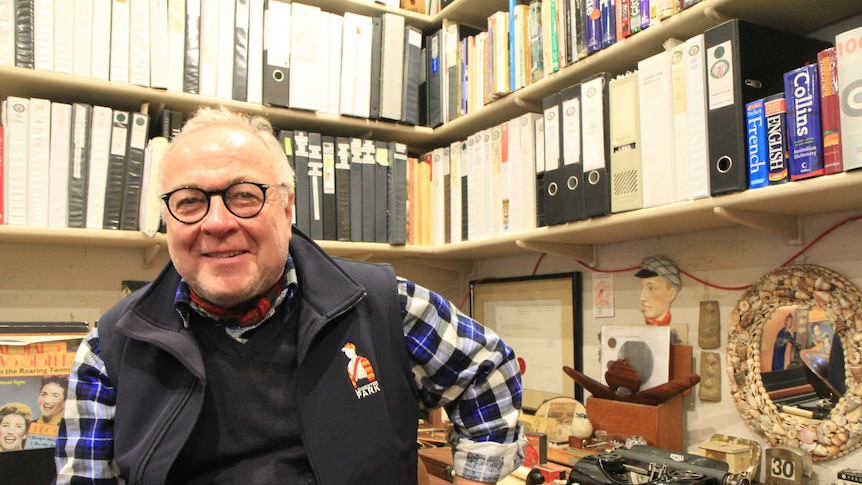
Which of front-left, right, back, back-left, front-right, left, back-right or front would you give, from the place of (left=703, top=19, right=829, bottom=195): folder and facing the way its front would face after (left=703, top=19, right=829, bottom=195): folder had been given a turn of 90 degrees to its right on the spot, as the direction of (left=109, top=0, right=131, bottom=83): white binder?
front-left

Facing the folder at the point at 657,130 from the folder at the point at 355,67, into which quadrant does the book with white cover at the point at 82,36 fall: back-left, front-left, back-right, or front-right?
back-right

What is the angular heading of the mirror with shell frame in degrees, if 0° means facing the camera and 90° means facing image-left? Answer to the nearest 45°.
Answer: approximately 45°

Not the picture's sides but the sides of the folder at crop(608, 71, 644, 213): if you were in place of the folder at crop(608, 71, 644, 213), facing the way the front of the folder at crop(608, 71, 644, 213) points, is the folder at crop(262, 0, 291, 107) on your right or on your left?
on your right

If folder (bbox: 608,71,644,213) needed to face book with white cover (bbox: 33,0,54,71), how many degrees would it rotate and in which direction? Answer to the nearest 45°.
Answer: approximately 45° to its right

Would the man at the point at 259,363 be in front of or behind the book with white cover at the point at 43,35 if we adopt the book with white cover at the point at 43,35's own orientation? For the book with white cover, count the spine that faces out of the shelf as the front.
in front

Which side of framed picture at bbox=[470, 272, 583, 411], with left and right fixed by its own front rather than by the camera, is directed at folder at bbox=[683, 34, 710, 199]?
left

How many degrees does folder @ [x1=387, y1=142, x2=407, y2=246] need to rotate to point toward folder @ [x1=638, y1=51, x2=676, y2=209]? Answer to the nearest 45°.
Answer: approximately 45° to its left

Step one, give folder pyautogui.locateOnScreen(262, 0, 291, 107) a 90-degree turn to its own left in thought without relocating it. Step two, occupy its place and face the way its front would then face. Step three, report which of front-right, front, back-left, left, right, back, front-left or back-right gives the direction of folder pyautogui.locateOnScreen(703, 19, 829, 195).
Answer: front-right

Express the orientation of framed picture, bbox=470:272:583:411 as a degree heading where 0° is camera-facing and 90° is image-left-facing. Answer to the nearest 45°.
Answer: approximately 45°
